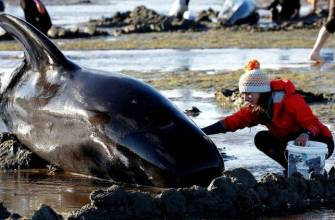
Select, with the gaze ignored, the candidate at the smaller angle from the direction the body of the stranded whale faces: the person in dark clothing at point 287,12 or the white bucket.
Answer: the white bucket

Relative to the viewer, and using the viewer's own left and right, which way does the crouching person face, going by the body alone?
facing the viewer and to the left of the viewer

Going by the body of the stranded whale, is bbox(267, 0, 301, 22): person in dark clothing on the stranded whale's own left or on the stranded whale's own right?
on the stranded whale's own left

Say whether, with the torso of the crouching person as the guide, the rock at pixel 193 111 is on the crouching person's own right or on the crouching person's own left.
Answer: on the crouching person's own right

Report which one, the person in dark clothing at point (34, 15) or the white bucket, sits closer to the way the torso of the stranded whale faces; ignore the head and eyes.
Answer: the white bucket

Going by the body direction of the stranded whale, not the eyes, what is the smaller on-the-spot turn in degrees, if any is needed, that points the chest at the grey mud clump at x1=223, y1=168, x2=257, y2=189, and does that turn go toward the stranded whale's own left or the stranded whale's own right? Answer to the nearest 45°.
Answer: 0° — it already faces it

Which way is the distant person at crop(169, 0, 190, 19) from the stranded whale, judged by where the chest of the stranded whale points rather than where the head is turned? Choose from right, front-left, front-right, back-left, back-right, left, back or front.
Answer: back-left

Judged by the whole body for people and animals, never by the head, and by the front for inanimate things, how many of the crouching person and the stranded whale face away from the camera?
0

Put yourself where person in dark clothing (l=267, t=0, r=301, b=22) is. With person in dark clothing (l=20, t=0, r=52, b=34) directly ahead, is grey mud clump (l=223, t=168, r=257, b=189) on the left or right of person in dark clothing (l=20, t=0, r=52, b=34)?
left

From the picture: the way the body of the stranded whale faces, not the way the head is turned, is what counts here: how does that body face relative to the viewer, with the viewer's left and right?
facing the viewer and to the right of the viewer
